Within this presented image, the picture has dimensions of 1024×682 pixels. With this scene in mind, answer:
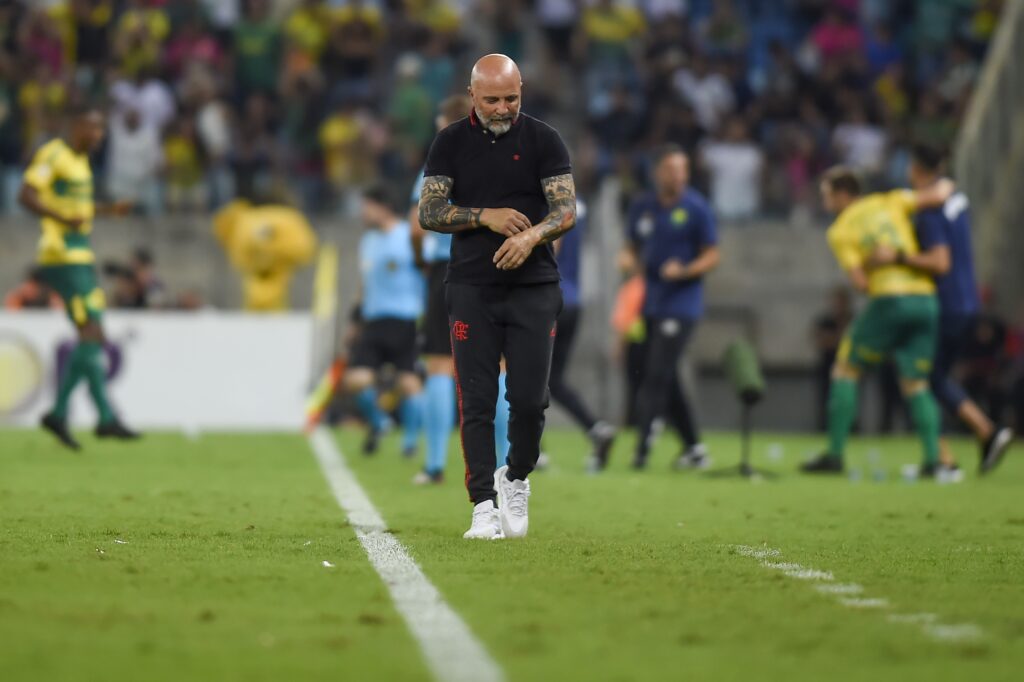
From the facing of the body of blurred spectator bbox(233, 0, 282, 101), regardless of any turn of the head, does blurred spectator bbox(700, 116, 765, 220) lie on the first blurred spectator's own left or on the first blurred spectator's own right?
on the first blurred spectator's own left

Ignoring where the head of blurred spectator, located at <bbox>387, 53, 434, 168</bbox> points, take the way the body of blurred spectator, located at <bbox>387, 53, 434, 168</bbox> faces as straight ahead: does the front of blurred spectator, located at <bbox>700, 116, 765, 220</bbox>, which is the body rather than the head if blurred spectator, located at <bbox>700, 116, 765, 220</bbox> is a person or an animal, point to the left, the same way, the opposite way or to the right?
the same way

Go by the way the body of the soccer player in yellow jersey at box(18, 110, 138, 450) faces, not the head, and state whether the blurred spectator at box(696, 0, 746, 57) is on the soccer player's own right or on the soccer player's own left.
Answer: on the soccer player's own left

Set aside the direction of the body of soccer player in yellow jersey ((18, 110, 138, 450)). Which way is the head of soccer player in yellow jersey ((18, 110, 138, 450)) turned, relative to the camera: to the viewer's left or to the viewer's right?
to the viewer's right

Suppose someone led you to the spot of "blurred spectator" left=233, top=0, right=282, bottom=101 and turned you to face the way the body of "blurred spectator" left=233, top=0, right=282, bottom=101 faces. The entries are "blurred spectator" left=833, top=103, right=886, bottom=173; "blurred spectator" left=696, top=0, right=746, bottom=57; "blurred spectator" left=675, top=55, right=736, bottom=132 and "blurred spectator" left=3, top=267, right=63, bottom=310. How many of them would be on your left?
3

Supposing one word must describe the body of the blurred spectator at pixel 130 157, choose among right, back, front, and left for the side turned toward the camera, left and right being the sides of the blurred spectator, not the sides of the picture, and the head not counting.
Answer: front

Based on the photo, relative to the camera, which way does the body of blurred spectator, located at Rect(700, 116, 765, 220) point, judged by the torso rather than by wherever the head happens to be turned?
toward the camera

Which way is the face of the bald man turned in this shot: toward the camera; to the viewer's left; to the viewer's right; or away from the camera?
toward the camera

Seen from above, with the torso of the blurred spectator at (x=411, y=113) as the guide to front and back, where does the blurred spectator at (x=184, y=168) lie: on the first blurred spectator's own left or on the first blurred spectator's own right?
on the first blurred spectator's own right

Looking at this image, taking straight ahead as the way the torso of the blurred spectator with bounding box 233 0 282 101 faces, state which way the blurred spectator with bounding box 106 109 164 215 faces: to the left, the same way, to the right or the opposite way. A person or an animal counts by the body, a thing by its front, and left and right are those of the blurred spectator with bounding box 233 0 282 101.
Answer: the same way

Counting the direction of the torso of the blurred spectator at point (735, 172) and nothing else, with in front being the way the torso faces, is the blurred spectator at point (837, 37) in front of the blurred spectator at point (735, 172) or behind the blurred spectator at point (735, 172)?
behind

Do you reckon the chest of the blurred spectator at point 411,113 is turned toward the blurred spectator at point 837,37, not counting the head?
no

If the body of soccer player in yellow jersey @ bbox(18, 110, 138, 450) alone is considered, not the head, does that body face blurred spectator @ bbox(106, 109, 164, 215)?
no

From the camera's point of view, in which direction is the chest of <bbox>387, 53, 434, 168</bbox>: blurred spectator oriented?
toward the camera

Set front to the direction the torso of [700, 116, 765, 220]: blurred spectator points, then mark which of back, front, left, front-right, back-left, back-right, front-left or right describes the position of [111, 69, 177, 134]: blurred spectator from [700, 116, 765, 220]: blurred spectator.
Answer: right

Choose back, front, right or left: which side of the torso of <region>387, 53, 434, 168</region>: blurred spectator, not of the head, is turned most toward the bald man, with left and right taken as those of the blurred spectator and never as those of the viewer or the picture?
front

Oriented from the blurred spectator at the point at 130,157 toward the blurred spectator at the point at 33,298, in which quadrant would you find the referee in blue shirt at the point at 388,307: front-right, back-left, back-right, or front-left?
front-left

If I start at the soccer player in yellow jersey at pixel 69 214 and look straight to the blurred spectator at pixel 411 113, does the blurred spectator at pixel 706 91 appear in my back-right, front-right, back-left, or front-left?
front-right

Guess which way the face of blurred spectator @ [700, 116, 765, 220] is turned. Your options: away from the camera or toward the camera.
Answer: toward the camera
